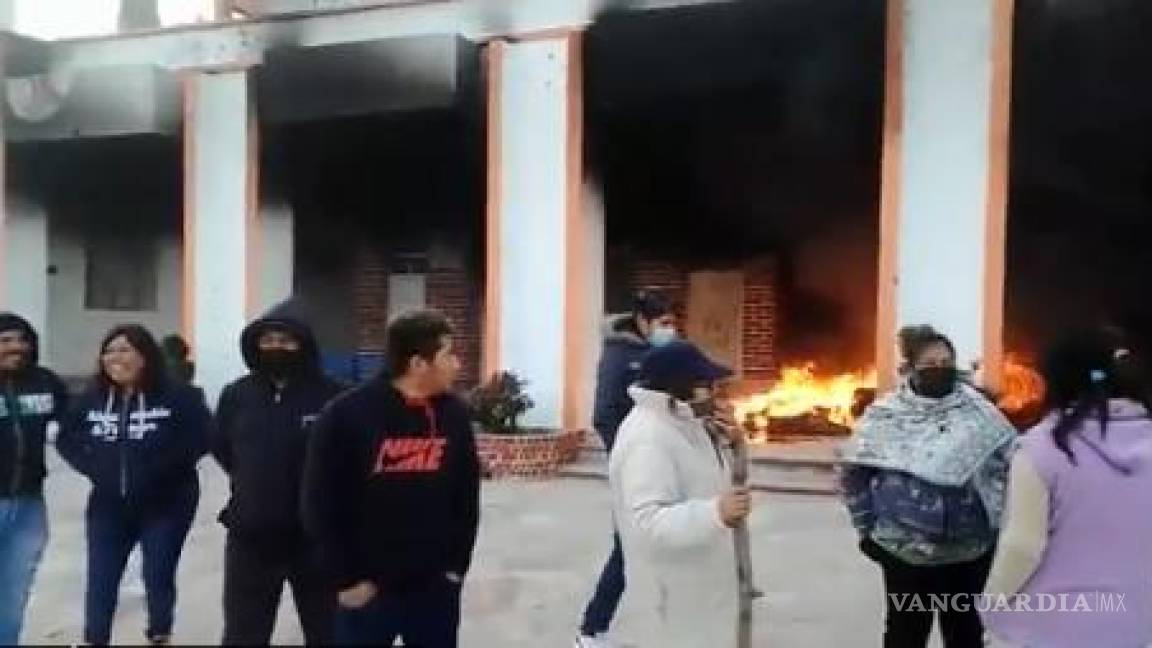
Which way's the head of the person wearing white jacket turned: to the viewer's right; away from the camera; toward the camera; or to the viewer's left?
to the viewer's right

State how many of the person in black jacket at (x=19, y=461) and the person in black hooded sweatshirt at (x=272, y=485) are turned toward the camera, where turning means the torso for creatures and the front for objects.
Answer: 2

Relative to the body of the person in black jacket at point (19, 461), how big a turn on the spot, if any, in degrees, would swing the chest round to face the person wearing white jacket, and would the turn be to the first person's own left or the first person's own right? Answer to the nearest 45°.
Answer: approximately 45° to the first person's own left

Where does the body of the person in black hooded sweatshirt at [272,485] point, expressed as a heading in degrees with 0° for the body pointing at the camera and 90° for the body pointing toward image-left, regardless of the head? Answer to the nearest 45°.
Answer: approximately 0°

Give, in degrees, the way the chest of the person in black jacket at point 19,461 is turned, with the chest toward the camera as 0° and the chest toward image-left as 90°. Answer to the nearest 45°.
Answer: approximately 0°

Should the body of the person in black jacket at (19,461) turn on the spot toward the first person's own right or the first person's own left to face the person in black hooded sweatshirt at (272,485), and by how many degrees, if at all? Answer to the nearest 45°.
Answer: approximately 45° to the first person's own left

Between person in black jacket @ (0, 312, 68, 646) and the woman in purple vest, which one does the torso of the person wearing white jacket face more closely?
the woman in purple vest

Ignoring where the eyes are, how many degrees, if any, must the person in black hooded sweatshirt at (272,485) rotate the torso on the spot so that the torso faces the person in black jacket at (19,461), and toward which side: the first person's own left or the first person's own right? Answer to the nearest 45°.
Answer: approximately 135° to the first person's own right

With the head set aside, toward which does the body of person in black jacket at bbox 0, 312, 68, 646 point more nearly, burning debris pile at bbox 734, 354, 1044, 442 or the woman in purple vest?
the woman in purple vest

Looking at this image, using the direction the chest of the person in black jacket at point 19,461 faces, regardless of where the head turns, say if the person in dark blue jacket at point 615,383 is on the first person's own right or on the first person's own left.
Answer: on the first person's own left
